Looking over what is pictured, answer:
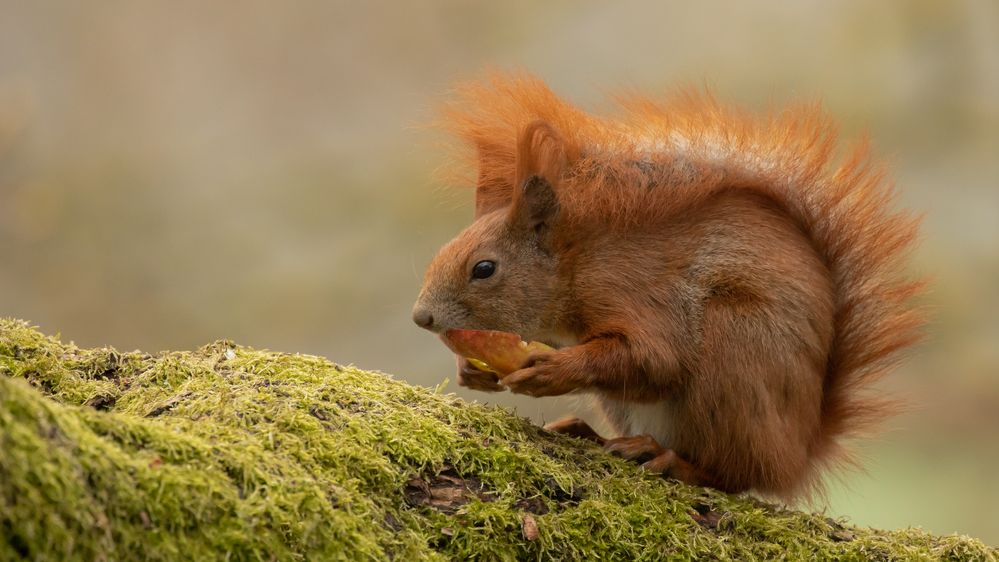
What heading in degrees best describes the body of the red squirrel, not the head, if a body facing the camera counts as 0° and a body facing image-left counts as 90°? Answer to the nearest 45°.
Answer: approximately 90°
